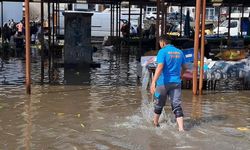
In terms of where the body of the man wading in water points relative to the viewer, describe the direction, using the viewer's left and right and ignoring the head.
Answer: facing away from the viewer and to the left of the viewer

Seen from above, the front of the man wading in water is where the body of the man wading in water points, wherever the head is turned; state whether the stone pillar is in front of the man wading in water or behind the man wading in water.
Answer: in front

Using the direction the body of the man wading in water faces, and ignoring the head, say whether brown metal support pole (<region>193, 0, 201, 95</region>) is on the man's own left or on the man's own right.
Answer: on the man's own right
